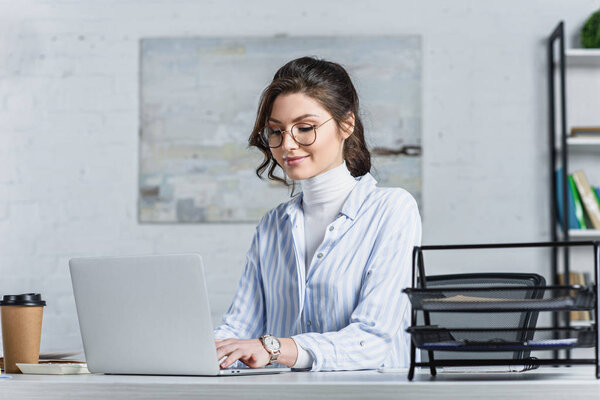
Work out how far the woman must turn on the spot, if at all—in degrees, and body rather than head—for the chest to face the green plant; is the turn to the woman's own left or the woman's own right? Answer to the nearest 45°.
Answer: approximately 180°

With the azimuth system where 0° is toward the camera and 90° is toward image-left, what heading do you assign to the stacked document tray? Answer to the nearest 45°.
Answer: approximately 0°

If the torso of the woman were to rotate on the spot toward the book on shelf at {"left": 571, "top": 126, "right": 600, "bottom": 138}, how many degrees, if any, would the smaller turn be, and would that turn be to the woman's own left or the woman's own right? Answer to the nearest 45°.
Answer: approximately 180°

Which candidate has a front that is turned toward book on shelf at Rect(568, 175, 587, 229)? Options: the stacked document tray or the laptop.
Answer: the laptop

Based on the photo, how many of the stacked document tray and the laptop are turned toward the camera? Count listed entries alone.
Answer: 1

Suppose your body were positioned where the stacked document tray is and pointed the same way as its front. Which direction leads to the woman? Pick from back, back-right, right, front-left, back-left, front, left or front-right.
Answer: back-right

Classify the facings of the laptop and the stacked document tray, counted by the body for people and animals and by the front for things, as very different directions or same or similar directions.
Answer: very different directions

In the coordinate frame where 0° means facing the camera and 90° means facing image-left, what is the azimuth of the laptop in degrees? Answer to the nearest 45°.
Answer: approximately 225°

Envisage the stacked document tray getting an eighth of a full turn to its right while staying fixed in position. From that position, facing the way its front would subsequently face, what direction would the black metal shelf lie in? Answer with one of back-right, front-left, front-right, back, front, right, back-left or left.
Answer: back-right

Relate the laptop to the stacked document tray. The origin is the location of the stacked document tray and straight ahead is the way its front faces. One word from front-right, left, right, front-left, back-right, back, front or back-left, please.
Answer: right

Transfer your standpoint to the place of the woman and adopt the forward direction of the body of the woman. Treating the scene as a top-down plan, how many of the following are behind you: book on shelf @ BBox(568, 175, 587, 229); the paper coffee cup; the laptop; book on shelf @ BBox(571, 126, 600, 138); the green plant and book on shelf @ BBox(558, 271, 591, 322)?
4

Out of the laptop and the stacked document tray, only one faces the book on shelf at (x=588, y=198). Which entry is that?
the laptop

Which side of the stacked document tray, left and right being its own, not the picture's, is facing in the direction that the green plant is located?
back

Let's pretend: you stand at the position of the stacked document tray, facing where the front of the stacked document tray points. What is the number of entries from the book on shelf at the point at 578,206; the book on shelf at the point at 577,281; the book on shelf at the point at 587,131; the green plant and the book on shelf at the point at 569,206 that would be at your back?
5
